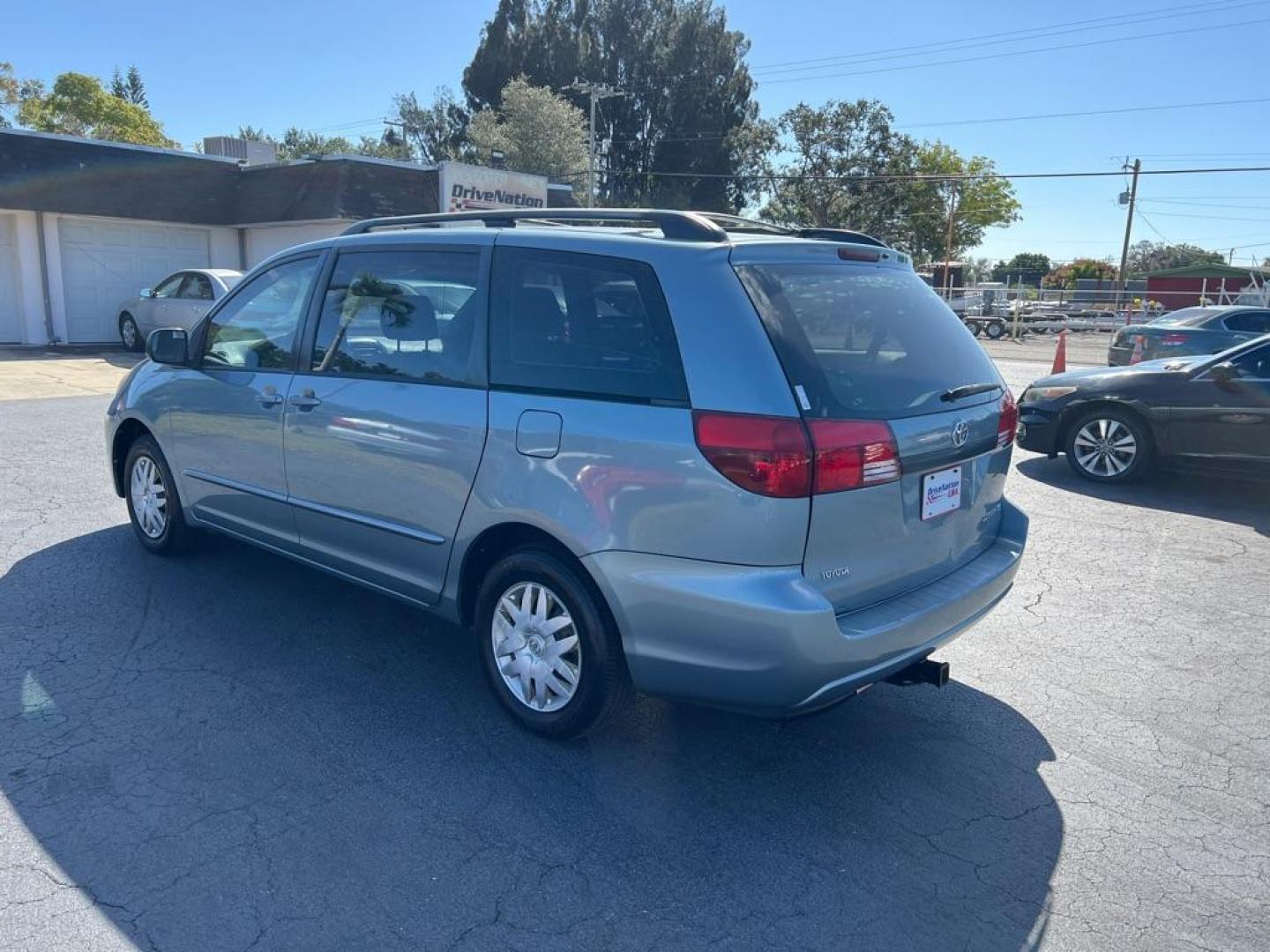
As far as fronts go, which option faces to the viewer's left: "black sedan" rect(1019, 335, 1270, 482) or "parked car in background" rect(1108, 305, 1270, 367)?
the black sedan

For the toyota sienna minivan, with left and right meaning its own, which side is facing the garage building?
front

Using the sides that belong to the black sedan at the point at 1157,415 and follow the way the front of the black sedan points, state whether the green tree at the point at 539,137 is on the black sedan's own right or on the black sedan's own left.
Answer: on the black sedan's own right

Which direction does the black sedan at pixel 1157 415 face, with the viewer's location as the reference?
facing to the left of the viewer

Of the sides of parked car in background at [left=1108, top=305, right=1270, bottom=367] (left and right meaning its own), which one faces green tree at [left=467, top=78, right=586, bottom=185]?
left

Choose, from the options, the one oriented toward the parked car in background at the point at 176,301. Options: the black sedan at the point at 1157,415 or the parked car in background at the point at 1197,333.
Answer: the black sedan

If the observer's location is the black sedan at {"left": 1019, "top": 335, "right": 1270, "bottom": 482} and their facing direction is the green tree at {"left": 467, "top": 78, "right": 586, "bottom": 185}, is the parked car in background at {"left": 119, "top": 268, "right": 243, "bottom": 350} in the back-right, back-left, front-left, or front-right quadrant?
front-left

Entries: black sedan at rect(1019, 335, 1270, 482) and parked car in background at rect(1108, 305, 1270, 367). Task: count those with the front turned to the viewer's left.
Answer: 1

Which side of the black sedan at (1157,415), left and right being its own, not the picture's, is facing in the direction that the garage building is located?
front

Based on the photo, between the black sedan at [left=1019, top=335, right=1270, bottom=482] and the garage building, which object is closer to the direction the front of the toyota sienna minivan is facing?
the garage building

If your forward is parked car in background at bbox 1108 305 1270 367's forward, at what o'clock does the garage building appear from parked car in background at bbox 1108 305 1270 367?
The garage building is roughly at 7 o'clock from the parked car in background.

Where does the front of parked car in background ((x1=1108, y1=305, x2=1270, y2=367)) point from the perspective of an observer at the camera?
facing away from the viewer and to the right of the viewer

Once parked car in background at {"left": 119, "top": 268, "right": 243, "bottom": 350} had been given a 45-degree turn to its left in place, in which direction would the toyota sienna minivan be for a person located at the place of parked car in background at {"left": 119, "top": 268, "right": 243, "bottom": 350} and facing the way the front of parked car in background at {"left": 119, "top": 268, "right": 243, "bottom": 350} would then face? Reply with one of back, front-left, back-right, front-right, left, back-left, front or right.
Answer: left

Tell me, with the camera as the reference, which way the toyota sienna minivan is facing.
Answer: facing away from the viewer and to the left of the viewer

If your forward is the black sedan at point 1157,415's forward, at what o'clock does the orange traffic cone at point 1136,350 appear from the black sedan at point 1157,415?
The orange traffic cone is roughly at 3 o'clock from the black sedan.

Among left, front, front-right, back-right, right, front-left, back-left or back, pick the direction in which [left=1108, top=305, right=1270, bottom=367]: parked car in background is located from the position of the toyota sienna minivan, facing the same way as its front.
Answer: right

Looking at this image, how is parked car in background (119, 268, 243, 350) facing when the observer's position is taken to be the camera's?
facing away from the viewer and to the left of the viewer
